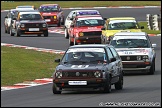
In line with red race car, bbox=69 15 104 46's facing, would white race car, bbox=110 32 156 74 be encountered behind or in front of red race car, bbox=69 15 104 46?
in front

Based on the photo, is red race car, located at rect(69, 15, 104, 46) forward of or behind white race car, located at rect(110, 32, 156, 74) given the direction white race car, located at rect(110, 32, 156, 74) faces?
behind

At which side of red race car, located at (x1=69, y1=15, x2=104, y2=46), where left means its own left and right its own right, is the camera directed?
front

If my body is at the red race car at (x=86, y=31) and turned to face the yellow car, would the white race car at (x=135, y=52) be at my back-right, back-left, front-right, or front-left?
front-right

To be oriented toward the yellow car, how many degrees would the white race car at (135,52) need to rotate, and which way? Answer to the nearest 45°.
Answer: approximately 180°

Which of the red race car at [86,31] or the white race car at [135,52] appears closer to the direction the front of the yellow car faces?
the white race car

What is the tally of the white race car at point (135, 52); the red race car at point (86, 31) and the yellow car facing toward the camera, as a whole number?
3

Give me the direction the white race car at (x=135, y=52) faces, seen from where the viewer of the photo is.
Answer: facing the viewer

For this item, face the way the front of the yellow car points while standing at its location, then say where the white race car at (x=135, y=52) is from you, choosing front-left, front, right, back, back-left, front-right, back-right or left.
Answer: front
